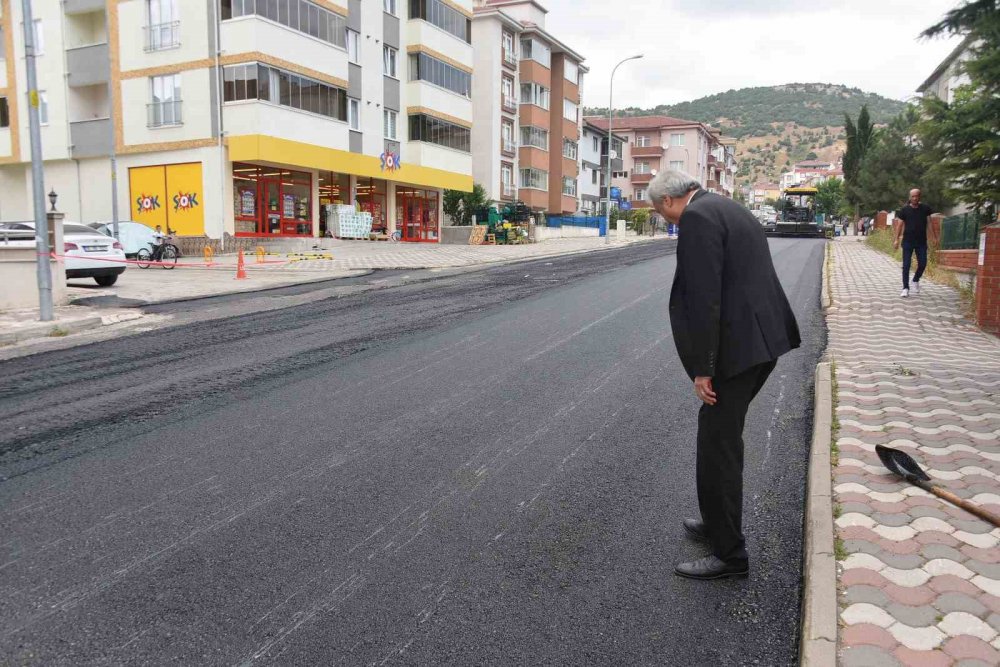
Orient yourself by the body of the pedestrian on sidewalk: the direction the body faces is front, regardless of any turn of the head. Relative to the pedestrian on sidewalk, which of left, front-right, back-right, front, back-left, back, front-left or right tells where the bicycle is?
right

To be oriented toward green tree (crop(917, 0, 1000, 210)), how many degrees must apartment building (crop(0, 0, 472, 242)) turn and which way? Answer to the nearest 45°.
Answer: approximately 45° to its right

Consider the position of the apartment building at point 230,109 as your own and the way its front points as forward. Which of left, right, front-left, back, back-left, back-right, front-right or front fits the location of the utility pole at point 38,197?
front-right

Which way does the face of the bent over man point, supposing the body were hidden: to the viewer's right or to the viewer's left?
to the viewer's left

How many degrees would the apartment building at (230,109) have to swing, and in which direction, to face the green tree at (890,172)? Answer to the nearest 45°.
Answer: approximately 45° to its left

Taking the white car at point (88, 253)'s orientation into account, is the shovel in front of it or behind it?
behind

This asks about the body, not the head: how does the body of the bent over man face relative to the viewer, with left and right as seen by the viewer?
facing to the left of the viewer
